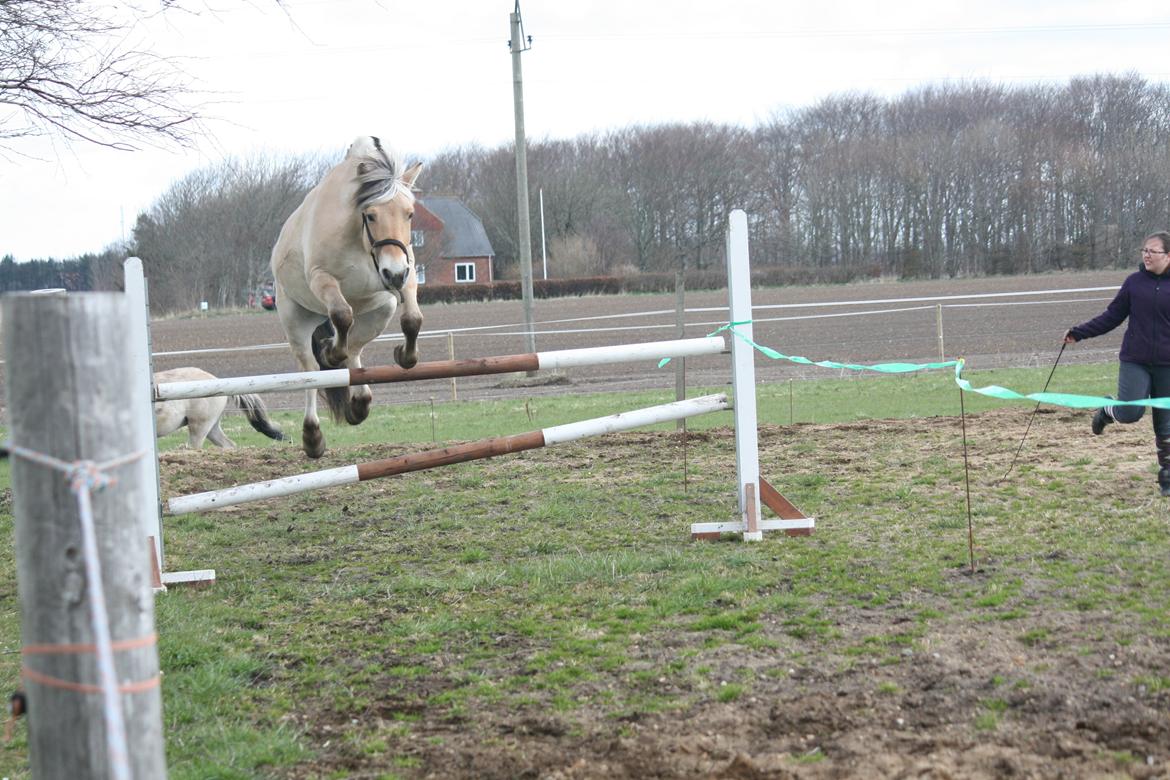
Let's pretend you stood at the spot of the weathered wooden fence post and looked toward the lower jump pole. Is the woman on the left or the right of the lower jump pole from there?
right

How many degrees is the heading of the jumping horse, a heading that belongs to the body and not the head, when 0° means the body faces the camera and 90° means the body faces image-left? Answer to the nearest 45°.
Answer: approximately 315°

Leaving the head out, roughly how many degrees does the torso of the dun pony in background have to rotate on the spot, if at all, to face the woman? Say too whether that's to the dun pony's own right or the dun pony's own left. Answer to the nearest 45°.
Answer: approximately 135° to the dun pony's own left

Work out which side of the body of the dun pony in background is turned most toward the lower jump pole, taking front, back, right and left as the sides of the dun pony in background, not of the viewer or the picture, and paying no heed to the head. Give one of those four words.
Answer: left

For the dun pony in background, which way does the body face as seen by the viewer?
to the viewer's left

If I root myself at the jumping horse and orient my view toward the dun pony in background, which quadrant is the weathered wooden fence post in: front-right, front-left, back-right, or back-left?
back-left

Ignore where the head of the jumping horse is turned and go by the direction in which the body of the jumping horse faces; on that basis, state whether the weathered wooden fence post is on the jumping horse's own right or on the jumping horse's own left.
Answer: on the jumping horse's own right

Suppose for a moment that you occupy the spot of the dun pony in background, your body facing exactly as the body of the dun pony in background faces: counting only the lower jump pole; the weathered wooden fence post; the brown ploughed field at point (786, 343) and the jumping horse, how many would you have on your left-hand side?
3

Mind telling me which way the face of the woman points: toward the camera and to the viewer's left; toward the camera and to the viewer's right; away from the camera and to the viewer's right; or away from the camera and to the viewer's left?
toward the camera and to the viewer's left

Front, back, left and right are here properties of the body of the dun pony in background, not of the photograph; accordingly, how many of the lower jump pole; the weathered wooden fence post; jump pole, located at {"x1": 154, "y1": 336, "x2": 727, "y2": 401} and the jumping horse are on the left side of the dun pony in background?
4
